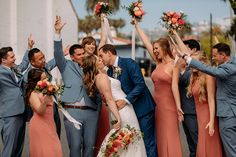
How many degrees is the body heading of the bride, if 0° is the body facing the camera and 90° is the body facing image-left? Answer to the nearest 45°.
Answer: approximately 270°

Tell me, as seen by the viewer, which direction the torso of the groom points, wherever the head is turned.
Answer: to the viewer's left

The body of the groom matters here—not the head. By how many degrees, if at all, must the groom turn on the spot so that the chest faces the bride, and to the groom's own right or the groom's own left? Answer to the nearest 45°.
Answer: approximately 45° to the groom's own left

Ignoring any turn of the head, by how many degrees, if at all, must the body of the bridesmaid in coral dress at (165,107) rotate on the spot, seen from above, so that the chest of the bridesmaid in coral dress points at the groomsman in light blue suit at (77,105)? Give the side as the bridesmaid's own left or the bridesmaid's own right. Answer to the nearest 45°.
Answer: approximately 45° to the bridesmaid's own right

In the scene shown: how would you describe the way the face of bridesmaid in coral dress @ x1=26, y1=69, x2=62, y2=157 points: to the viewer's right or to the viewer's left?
to the viewer's right
